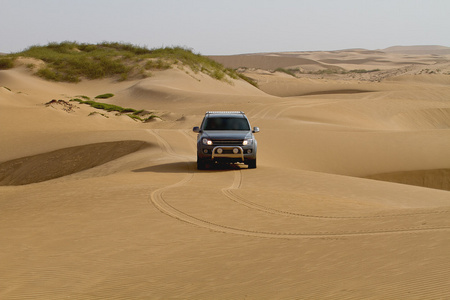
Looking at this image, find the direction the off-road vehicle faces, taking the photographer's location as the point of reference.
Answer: facing the viewer

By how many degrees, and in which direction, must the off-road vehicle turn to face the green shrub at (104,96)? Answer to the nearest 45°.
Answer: approximately 180°
